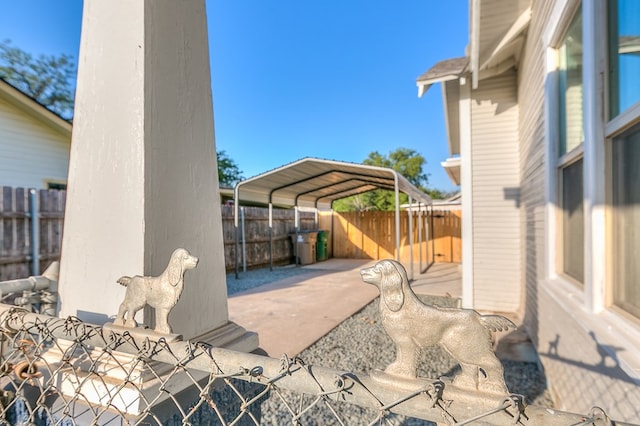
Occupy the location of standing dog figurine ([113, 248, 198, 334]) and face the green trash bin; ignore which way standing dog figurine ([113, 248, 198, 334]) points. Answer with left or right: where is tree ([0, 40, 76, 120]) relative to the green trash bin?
left

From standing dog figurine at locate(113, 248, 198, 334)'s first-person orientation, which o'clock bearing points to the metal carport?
The metal carport is roughly at 10 o'clock from the standing dog figurine.

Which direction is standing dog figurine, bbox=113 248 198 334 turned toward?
to the viewer's right

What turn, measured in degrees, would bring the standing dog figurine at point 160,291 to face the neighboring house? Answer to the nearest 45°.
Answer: approximately 90° to its left

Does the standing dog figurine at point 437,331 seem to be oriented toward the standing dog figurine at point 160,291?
yes

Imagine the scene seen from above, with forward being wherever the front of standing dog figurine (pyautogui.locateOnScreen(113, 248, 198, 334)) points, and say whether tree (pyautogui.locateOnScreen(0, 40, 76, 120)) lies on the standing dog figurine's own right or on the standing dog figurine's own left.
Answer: on the standing dog figurine's own left

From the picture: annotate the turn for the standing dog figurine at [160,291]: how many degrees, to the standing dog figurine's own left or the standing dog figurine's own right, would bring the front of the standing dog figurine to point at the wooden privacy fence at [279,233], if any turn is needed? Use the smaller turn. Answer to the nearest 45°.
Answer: approximately 90° to the standing dog figurine's own left

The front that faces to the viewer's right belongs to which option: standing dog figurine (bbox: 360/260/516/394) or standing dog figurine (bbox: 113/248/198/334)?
standing dog figurine (bbox: 113/248/198/334)

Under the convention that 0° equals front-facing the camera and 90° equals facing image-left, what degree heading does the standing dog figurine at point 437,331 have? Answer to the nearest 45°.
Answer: approximately 90°

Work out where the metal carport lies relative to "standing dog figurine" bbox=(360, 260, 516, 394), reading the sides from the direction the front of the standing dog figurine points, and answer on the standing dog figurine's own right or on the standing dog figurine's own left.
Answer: on the standing dog figurine's own right

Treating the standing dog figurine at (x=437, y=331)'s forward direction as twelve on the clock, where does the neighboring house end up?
The neighboring house is roughly at 1 o'clock from the standing dog figurine.

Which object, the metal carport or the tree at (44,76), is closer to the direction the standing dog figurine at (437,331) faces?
the tree
